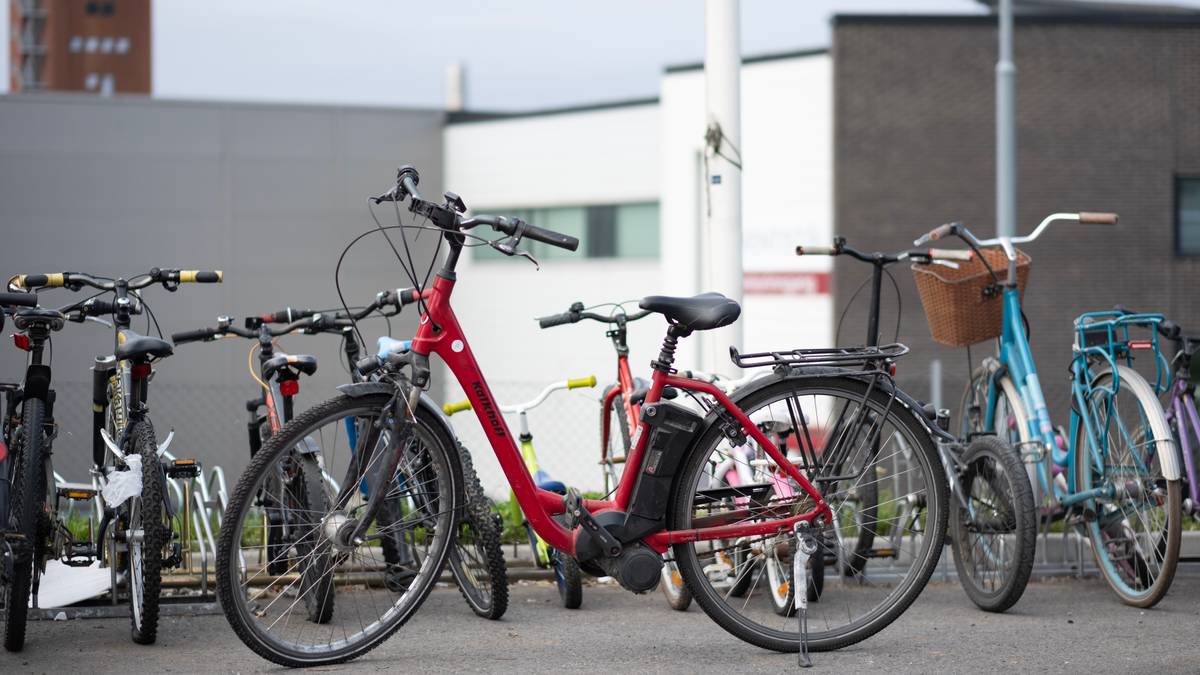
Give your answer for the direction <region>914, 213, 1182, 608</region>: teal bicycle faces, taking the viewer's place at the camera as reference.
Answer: facing away from the viewer and to the left of the viewer

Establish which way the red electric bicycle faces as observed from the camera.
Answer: facing to the left of the viewer

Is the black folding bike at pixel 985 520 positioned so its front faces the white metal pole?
yes

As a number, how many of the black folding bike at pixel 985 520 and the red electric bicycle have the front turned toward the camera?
0

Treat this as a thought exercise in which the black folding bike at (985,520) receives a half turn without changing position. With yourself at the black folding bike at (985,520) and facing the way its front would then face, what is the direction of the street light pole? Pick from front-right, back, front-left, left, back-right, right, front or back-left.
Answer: back-left

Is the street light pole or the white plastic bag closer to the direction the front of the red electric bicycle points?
the white plastic bag

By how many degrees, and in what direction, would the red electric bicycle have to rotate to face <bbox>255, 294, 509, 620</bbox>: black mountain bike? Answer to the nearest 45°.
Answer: approximately 45° to its right

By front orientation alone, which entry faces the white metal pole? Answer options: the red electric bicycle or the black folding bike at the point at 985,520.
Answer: the black folding bike

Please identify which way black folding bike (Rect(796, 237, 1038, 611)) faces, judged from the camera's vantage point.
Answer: facing away from the viewer and to the left of the viewer

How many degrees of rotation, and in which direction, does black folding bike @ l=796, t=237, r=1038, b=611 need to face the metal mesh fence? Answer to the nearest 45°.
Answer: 0° — it already faces it

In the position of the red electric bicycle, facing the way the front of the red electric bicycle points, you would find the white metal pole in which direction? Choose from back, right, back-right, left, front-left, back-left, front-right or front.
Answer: right

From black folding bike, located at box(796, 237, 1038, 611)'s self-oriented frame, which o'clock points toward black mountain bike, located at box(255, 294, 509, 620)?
black mountain bike, located at box(255, 294, 509, 620) is roughly at 10 o'clock from black folding bike, located at box(796, 237, 1038, 611).

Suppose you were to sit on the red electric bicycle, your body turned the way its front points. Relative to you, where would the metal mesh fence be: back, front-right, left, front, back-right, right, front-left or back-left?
right
